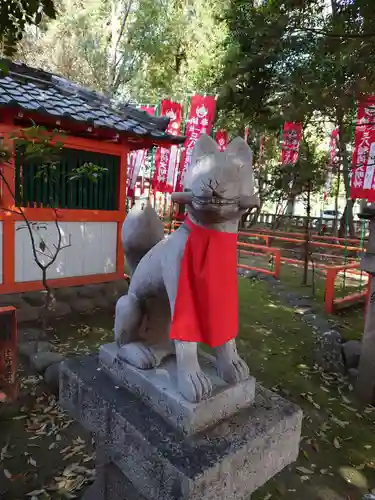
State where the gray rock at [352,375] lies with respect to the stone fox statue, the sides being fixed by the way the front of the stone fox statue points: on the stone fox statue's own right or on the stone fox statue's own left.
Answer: on the stone fox statue's own left

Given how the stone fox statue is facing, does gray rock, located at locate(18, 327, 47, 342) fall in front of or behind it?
behind

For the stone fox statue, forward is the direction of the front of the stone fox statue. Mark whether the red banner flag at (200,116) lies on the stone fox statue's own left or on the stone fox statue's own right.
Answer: on the stone fox statue's own left

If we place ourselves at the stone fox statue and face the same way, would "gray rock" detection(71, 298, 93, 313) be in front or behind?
behind

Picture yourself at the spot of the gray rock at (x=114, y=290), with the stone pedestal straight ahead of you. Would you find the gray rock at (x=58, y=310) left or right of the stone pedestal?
right

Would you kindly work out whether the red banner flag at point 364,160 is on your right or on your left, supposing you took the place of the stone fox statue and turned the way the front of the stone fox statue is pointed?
on your left

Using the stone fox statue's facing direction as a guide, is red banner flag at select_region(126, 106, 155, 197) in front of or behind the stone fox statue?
behind

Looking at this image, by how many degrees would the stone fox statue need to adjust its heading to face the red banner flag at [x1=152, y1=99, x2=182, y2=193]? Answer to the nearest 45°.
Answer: approximately 135° to its left

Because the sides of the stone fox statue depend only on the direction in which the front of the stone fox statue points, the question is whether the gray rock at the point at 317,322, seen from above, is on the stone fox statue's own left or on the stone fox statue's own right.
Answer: on the stone fox statue's own left

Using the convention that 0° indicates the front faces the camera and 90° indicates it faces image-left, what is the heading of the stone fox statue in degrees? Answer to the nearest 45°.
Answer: approximately 315°
